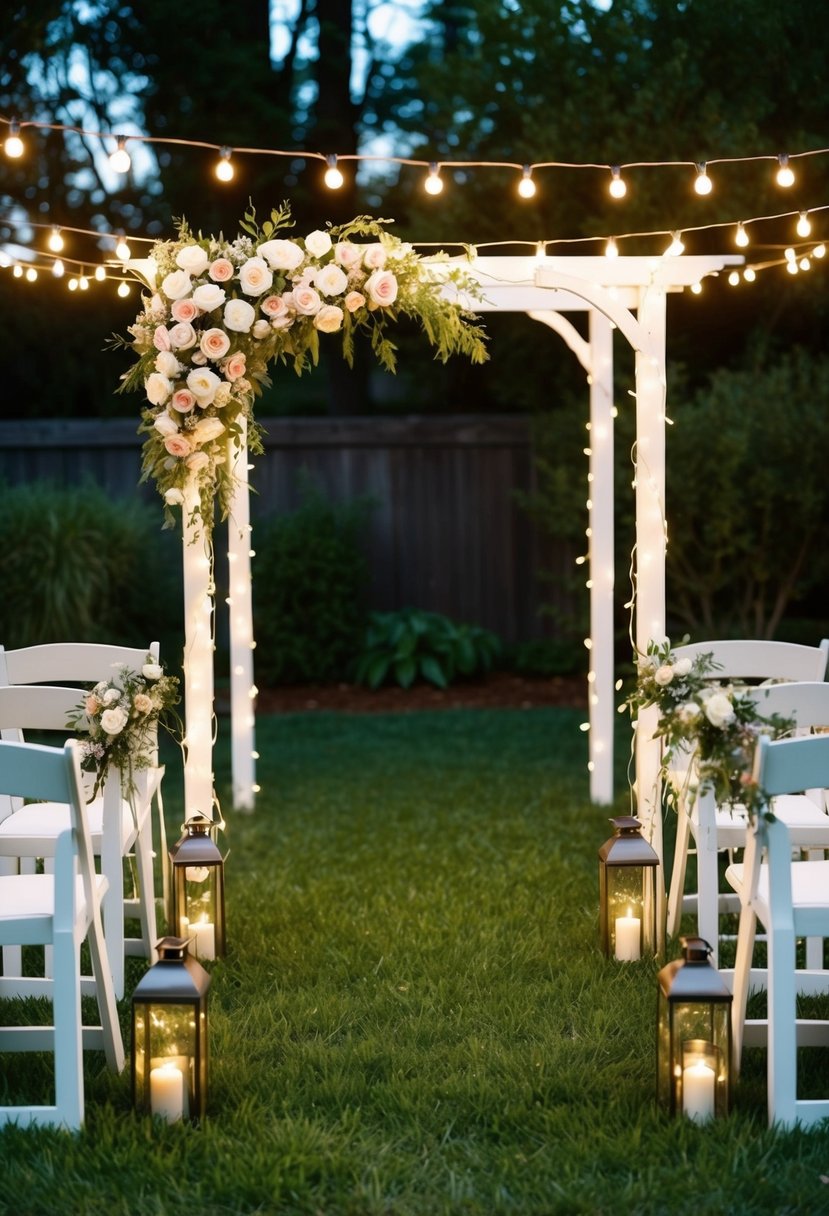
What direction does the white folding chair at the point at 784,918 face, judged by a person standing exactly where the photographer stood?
facing away from the viewer

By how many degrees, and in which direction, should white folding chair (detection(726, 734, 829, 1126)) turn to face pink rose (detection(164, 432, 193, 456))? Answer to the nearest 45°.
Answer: approximately 45° to its left

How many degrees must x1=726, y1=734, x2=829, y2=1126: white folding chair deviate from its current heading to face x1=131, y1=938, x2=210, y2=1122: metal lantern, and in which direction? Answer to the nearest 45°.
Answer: approximately 90° to its left

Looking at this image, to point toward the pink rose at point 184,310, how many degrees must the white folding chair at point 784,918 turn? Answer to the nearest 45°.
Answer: approximately 45° to its left
